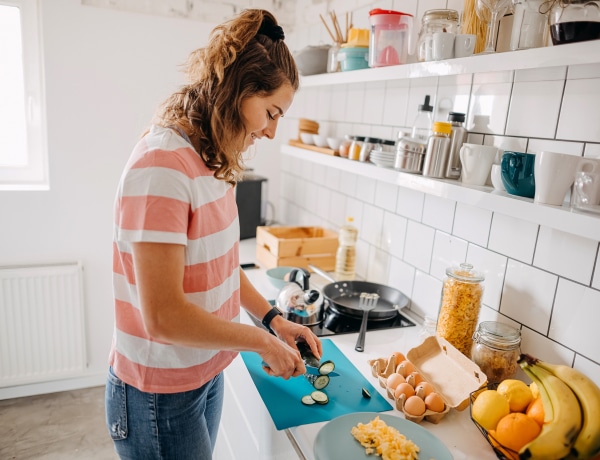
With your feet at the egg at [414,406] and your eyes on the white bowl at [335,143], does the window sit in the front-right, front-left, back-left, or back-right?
front-left

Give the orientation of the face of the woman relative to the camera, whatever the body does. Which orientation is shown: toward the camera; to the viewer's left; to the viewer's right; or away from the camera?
to the viewer's right

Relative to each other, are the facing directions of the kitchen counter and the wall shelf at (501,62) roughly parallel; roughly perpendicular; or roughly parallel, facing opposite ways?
roughly parallel

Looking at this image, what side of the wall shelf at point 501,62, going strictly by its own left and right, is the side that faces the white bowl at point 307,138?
right

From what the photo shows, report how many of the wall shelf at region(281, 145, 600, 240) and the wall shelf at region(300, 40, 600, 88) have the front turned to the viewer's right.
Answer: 0

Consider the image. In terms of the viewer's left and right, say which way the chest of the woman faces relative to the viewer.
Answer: facing to the right of the viewer

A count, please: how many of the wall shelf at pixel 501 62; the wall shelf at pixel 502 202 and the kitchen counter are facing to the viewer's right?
0

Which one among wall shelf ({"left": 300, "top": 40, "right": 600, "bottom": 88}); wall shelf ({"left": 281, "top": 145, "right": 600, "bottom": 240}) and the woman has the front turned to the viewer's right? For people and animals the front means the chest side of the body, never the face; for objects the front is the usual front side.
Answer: the woman

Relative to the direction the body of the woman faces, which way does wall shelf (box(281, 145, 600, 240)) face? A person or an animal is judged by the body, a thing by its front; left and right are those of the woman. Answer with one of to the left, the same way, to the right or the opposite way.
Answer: the opposite way

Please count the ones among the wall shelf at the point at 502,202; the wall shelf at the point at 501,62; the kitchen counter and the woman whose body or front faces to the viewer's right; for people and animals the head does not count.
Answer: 1

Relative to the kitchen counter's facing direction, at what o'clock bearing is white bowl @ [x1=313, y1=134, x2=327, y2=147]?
The white bowl is roughly at 4 o'clock from the kitchen counter.

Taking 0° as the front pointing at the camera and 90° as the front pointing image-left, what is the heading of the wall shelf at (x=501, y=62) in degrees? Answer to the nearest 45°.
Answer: approximately 45°

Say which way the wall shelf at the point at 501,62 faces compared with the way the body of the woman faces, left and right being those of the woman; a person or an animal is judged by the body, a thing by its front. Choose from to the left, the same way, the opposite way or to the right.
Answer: the opposite way

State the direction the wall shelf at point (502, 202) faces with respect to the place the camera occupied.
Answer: facing the viewer and to the left of the viewer

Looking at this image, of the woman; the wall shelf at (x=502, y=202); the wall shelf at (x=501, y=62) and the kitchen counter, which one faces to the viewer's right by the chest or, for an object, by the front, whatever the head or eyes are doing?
the woman

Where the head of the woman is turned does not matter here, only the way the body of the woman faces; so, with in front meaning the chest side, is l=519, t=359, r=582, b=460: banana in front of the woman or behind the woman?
in front
